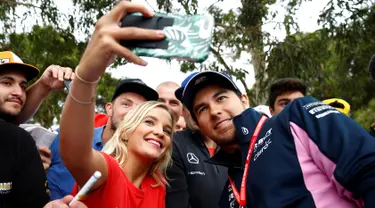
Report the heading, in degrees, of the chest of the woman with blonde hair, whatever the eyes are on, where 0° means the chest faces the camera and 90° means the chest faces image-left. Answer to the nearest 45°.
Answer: approximately 315°

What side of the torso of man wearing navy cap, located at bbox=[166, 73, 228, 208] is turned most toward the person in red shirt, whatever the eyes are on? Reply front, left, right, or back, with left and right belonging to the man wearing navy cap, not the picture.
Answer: right

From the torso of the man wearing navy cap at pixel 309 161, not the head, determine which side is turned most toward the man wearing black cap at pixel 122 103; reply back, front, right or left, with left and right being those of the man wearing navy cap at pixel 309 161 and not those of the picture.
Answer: right

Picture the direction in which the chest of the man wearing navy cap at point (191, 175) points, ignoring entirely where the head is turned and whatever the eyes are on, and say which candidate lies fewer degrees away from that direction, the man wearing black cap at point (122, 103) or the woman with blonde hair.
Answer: the woman with blonde hair

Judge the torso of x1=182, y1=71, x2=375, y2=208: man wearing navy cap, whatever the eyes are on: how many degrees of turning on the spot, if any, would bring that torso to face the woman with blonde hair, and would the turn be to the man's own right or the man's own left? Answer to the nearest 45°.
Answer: approximately 45° to the man's own right

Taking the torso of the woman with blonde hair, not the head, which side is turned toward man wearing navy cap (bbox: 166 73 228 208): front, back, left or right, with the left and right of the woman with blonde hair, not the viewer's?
left

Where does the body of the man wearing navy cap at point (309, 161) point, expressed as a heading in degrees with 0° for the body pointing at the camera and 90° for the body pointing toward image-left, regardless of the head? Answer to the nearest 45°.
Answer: approximately 45°

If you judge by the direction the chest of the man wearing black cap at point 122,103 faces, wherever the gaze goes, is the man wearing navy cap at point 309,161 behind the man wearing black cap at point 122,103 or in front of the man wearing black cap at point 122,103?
in front

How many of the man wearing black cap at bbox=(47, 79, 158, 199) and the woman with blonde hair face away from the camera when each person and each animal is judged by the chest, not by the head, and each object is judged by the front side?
0
